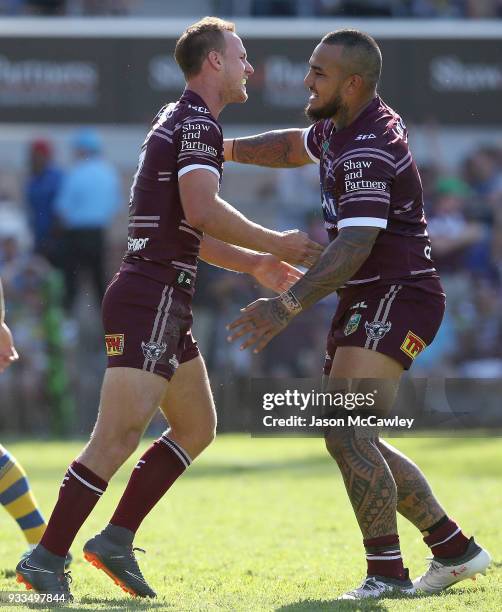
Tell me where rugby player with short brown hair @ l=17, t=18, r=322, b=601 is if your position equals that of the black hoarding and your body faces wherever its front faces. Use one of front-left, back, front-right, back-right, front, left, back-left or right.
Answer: front

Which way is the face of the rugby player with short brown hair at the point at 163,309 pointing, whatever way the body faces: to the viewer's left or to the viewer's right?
to the viewer's right

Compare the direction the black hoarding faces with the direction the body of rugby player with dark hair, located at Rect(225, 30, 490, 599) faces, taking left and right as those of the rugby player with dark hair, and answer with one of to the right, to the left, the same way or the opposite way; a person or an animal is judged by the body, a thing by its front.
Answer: to the left

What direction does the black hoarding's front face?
toward the camera

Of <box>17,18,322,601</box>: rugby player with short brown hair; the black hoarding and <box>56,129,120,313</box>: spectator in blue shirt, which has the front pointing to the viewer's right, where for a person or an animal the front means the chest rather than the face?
the rugby player with short brown hair

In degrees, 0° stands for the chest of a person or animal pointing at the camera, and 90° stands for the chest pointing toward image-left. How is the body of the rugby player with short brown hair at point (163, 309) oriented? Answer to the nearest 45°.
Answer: approximately 270°

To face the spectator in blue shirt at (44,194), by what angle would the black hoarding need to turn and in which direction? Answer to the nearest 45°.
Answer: approximately 45° to its right

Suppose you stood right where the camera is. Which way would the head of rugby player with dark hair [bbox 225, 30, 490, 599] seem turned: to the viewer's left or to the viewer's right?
to the viewer's left

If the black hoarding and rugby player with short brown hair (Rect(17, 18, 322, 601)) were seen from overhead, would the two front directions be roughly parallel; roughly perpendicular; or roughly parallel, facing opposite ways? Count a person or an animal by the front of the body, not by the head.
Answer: roughly perpendicular
